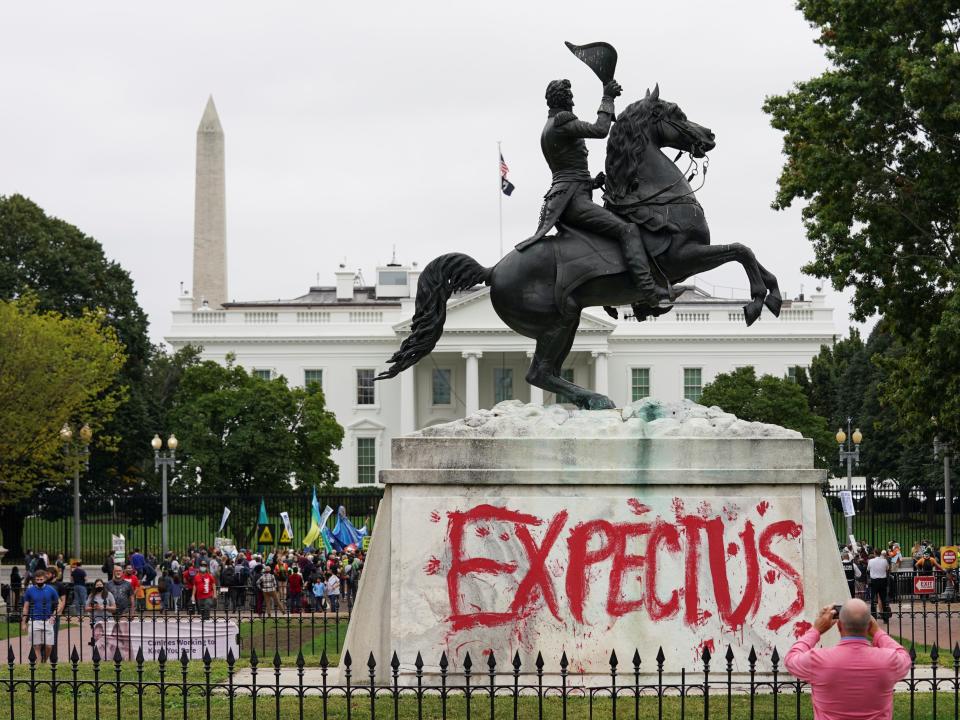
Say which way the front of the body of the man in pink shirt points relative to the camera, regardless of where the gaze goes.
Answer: away from the camera

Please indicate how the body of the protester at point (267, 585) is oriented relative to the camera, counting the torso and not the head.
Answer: away from the camera

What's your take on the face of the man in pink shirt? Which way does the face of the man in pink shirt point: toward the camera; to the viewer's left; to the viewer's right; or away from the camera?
away from the camera

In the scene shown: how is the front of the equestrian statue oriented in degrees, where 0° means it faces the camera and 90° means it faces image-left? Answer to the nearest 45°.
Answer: approximately 270°

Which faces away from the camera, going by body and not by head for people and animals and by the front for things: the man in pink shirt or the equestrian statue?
the man in pink shirt

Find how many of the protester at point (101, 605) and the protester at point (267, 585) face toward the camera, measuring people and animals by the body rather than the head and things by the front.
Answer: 1

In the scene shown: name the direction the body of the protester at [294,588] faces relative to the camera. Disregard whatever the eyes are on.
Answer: away from the camera
